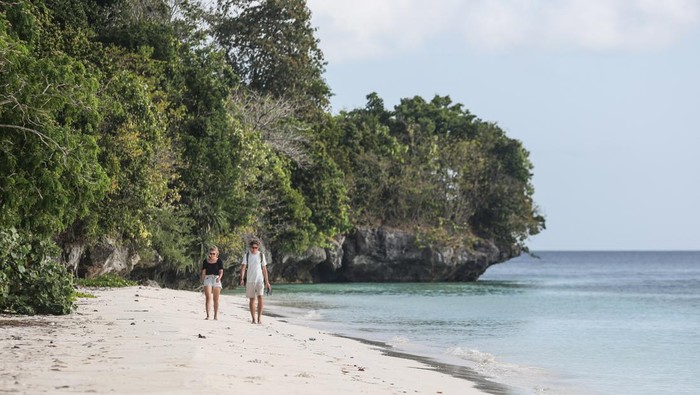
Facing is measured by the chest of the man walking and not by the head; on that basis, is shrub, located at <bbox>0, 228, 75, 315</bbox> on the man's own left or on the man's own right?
on the man's own right

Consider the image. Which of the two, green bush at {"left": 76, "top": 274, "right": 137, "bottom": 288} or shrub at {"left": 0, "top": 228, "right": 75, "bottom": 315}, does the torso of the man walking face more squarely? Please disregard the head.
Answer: the shrub

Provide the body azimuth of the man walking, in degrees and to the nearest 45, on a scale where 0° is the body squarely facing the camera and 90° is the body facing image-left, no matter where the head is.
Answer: approximately 0°
